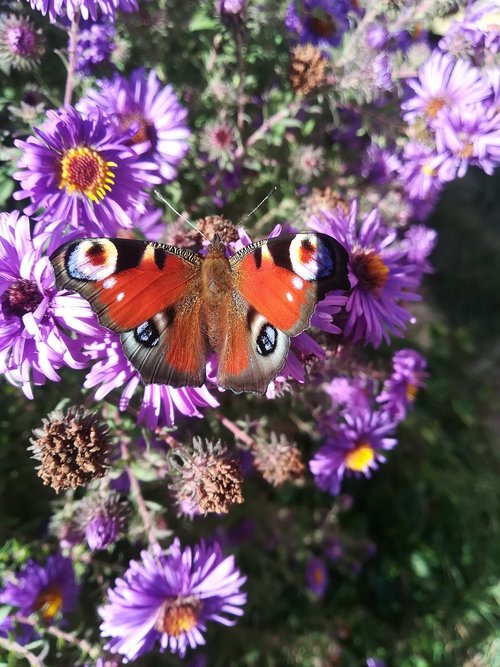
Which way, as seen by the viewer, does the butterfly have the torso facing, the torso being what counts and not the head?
away from the camera

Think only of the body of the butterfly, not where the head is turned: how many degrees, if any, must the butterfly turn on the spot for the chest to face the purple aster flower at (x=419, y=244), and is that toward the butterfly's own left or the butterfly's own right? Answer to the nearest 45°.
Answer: approximately 45° to the butterfly's own right

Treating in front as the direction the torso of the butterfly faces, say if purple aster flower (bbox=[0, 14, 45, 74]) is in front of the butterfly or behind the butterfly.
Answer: in front

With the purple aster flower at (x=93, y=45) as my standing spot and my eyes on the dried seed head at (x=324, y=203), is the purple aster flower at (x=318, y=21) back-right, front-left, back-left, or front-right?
front-left

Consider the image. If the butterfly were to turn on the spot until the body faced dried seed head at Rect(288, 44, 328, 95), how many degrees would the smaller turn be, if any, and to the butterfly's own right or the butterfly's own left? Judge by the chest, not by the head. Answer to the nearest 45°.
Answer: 0° — it already faces it

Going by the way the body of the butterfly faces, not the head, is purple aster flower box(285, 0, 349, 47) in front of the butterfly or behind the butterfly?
in front

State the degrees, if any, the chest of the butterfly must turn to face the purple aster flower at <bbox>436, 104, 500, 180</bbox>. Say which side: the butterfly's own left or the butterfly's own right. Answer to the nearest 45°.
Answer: approximately 45° to the butterfly's own right
